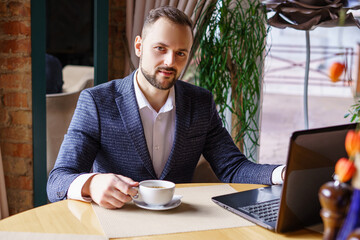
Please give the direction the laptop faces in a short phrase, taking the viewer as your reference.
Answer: facing away from the viewer and to the left of the viewer

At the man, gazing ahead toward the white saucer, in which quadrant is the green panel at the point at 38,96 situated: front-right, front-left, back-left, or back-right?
back-right

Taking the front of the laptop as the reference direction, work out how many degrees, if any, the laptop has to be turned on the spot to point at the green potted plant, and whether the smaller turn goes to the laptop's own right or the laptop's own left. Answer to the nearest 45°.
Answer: approximately 45° to the laptop's own right

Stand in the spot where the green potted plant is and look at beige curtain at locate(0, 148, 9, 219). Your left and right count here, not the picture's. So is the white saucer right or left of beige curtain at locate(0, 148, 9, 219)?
left

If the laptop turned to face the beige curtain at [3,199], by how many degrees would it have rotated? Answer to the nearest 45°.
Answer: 0° — it already faces it
